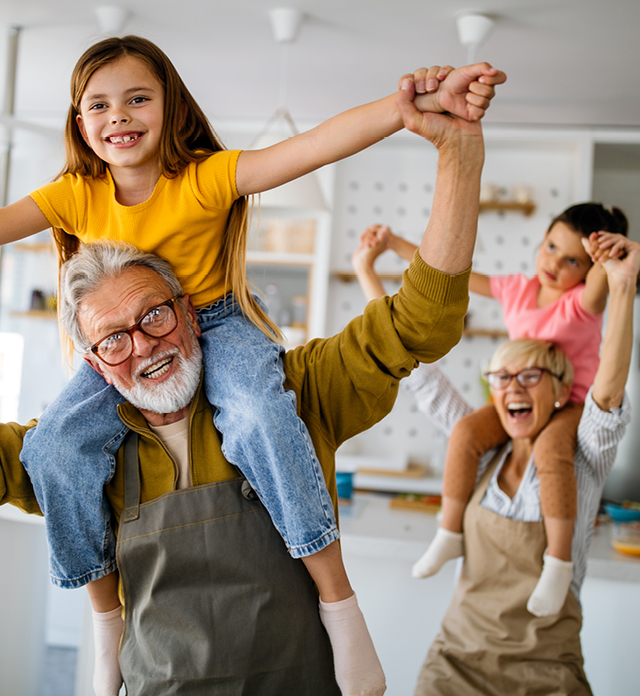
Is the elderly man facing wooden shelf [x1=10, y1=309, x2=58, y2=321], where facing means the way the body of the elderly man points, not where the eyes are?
no

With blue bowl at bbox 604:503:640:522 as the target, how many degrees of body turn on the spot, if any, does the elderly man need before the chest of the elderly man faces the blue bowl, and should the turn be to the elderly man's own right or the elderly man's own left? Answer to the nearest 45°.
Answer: approximately 135° to the elderly man's own left

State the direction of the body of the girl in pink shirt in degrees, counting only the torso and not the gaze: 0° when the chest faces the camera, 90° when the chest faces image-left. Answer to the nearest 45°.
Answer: approximately 45°

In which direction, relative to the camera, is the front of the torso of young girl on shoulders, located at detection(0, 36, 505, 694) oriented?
toward the camera

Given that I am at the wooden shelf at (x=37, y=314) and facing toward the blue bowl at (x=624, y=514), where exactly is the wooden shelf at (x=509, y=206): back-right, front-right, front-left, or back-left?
front-left

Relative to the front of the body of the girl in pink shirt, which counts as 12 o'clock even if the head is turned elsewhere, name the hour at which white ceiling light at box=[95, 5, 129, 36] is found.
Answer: The white ceiling light is roughly at 2 o'clock from the girl in pink shirt.

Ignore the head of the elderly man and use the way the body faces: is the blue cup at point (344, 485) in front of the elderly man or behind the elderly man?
behind

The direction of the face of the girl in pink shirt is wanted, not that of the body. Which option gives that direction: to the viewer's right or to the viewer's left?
to the viewer's left

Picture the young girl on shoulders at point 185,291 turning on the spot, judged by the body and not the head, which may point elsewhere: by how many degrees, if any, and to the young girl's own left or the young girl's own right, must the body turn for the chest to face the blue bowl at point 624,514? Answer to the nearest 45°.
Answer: approximately 135° to the young girl's own left

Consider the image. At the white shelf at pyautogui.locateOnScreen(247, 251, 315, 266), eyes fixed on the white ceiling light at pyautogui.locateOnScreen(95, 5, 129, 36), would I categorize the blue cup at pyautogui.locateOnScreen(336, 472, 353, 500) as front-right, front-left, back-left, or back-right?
front-left

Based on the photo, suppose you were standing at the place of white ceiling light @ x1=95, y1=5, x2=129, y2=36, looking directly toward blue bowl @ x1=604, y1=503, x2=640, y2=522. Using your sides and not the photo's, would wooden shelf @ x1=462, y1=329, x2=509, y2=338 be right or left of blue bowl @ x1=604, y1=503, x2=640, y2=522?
left

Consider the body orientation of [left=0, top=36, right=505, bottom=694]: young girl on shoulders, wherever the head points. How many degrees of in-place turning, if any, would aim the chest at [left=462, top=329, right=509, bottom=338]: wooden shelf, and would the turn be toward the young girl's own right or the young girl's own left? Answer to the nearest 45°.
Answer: approximately 135° to the young girl's own left

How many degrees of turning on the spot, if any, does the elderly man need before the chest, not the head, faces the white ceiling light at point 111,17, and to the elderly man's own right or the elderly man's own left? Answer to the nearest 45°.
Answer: approximately 180°

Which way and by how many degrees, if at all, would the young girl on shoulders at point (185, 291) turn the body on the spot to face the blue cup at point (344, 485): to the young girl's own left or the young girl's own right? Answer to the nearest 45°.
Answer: approximately 180°

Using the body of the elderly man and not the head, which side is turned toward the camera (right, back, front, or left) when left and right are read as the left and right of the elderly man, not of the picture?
front

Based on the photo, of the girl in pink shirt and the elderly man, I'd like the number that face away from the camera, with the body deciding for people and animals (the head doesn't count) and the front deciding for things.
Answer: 0

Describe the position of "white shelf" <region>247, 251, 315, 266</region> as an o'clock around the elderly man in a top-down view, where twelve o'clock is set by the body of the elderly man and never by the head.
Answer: The white shelf is roughly at 6 o'clock from the elderly man.

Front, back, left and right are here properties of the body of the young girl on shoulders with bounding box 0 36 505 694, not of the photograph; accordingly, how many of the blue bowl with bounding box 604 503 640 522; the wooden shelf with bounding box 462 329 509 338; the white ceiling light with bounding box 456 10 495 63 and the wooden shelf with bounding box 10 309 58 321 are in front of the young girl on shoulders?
0
